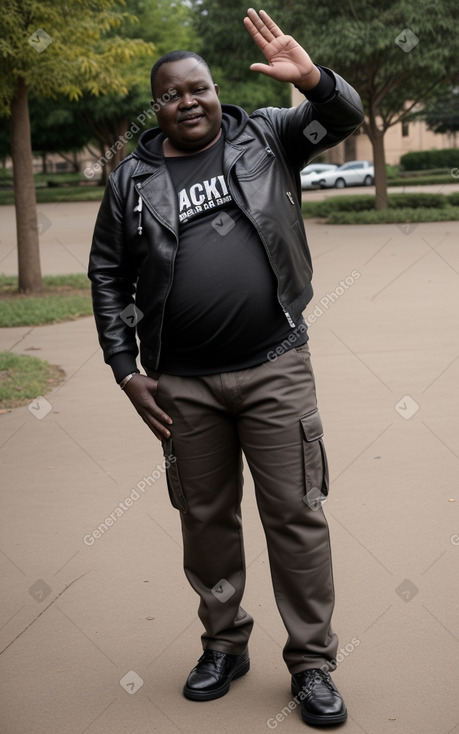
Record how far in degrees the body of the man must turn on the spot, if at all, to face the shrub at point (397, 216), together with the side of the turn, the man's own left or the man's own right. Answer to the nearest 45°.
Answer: approximately 180°

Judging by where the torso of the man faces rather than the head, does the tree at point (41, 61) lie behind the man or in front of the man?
behind

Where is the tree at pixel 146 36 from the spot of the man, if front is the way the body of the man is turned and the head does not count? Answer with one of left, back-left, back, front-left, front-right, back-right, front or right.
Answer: back

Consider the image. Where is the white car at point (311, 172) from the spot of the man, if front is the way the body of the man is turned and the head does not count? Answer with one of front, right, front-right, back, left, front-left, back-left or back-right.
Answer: back

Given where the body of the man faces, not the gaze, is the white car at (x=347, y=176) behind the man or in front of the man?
behind

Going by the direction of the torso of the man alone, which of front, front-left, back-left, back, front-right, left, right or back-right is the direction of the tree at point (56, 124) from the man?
back

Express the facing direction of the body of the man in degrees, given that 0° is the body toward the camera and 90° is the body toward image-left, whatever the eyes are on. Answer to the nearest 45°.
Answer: approximately 0°

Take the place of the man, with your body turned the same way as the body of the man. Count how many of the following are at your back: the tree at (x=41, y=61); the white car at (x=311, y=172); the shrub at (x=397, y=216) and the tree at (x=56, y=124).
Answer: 4

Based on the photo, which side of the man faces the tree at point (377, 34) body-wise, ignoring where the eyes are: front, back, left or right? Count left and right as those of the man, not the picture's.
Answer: back

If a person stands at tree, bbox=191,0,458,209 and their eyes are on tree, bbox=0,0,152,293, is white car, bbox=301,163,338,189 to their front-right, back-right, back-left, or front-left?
back-right
